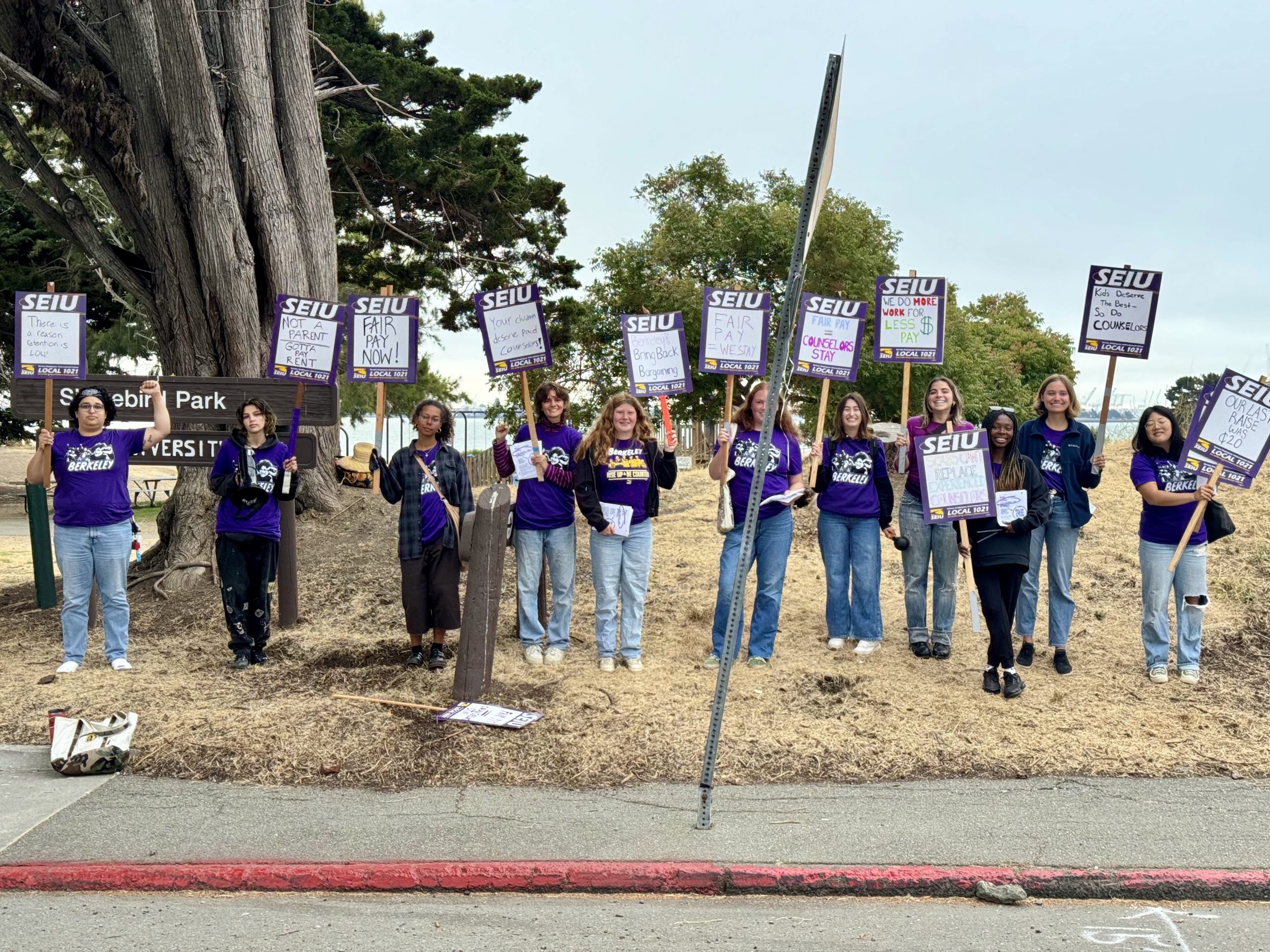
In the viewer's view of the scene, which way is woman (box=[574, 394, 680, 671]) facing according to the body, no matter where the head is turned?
toward the camera

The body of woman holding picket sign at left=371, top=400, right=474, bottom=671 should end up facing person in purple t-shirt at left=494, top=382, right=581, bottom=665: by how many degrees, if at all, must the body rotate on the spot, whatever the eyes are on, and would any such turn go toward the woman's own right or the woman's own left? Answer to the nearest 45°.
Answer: approximately 90° to the woman's own left

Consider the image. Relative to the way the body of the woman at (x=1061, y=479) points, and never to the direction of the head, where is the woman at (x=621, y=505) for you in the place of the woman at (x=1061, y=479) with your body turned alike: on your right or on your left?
on your right

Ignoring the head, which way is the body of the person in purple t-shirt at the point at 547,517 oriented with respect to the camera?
toward the camera

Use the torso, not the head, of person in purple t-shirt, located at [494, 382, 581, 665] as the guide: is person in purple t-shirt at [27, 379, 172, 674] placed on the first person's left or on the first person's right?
on the first person's right

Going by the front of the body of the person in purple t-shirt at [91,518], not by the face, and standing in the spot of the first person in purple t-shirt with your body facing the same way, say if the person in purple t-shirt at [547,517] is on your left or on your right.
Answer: on your left

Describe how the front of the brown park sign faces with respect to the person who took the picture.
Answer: facing the viewer

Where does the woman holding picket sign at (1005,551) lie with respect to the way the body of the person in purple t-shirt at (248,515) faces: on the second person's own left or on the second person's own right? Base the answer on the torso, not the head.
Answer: on the second person's own left

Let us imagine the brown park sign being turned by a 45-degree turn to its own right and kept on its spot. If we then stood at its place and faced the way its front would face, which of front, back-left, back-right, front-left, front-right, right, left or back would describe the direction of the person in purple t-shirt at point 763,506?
left
